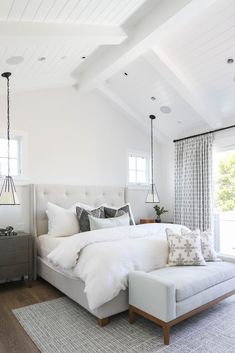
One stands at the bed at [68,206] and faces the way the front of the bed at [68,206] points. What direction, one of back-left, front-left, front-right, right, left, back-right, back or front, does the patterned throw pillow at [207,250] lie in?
front

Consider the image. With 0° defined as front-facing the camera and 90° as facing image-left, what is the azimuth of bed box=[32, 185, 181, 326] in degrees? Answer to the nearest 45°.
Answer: approximately 315°

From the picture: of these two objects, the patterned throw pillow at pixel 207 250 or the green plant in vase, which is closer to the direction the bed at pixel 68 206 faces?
the patterned throw pillow

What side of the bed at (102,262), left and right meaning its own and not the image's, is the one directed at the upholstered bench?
front

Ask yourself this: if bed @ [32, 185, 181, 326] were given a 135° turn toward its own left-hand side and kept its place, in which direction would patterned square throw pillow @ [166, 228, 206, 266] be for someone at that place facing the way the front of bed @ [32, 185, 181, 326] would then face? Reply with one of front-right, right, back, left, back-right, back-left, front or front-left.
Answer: right

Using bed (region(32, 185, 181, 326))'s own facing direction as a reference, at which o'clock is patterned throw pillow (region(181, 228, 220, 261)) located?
The patterned throw pillow is roughly at 10 o'clock from the bed.

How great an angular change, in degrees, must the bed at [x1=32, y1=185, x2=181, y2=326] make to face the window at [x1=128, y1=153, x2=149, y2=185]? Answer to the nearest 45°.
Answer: approximately 135° to its left

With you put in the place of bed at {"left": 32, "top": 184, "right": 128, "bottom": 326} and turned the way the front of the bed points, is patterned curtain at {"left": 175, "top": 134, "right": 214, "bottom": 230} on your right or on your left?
on your left

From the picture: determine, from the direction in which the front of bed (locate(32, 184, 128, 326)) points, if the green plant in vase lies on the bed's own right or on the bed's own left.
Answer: on the bed's own left
